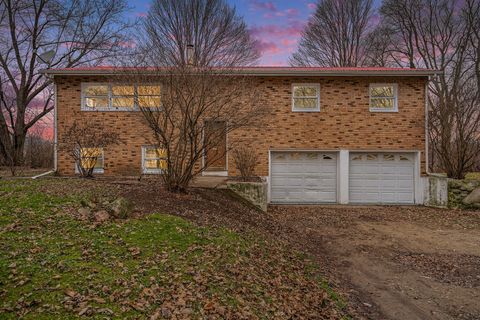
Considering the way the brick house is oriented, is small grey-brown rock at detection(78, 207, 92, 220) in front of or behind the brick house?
in front

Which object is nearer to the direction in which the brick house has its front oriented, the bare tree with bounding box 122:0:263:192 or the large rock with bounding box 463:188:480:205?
the bare tree

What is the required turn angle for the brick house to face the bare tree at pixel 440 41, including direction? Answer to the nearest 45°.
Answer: approximately 135° to its left

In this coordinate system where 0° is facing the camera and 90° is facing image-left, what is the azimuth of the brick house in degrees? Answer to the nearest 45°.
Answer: approximately 0°

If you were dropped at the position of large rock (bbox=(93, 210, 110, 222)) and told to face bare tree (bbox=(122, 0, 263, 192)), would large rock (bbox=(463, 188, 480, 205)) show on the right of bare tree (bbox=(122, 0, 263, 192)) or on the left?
right

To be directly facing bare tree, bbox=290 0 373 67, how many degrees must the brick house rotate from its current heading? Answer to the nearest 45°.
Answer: approximately 180°
